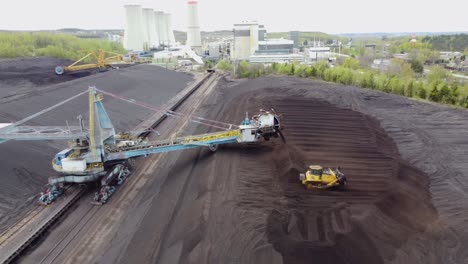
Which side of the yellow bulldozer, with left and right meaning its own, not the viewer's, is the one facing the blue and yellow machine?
back

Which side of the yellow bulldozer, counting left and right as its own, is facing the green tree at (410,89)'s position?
left

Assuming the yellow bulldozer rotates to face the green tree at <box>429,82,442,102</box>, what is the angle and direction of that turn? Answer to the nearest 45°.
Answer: approximately 45° to its left

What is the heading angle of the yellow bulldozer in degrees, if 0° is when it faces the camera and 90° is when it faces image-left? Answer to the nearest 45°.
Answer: approximately 270°

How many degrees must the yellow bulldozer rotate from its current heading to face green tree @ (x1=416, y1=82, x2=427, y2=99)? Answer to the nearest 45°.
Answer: approximately 90° to its left

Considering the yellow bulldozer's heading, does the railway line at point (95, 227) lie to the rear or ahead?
to the rear
